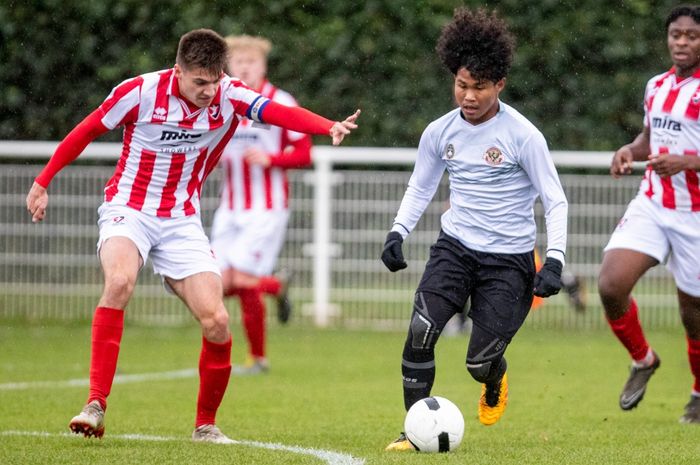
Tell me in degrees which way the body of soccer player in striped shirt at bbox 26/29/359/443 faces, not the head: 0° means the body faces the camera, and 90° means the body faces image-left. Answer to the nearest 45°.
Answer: approximately 0°

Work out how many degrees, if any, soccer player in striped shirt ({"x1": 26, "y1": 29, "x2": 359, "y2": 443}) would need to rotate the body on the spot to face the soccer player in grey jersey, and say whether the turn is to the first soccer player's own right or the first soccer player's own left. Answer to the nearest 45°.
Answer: approximately 90° to the first soccer player's own left

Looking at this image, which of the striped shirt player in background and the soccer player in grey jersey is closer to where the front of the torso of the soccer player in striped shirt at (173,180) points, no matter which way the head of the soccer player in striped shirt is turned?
the soccer player in grey jersey

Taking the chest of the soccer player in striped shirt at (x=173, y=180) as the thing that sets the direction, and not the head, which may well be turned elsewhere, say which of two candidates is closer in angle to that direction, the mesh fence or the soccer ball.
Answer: the soccer ball

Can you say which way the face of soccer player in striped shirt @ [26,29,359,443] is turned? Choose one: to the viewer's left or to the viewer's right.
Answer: to the viewer's right

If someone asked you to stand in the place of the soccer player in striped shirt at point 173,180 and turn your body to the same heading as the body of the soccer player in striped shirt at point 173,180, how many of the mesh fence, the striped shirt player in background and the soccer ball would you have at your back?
2

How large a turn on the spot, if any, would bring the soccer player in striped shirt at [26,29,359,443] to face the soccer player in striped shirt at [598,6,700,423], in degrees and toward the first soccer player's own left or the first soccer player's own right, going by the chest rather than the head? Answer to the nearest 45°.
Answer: approximately 90° to the first soccer player's own left

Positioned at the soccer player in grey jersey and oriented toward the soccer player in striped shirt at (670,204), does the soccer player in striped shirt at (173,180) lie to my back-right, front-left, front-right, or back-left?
back-left

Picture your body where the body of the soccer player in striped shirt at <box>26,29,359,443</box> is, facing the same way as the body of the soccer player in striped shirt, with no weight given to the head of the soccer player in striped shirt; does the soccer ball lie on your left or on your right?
on your left

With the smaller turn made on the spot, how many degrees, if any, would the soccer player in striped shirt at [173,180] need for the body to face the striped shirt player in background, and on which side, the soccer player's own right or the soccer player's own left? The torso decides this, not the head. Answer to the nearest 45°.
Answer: approximately 180°

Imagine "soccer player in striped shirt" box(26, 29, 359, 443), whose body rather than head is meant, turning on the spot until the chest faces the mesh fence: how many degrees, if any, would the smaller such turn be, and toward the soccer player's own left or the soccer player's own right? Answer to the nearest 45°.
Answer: approximately 180°
